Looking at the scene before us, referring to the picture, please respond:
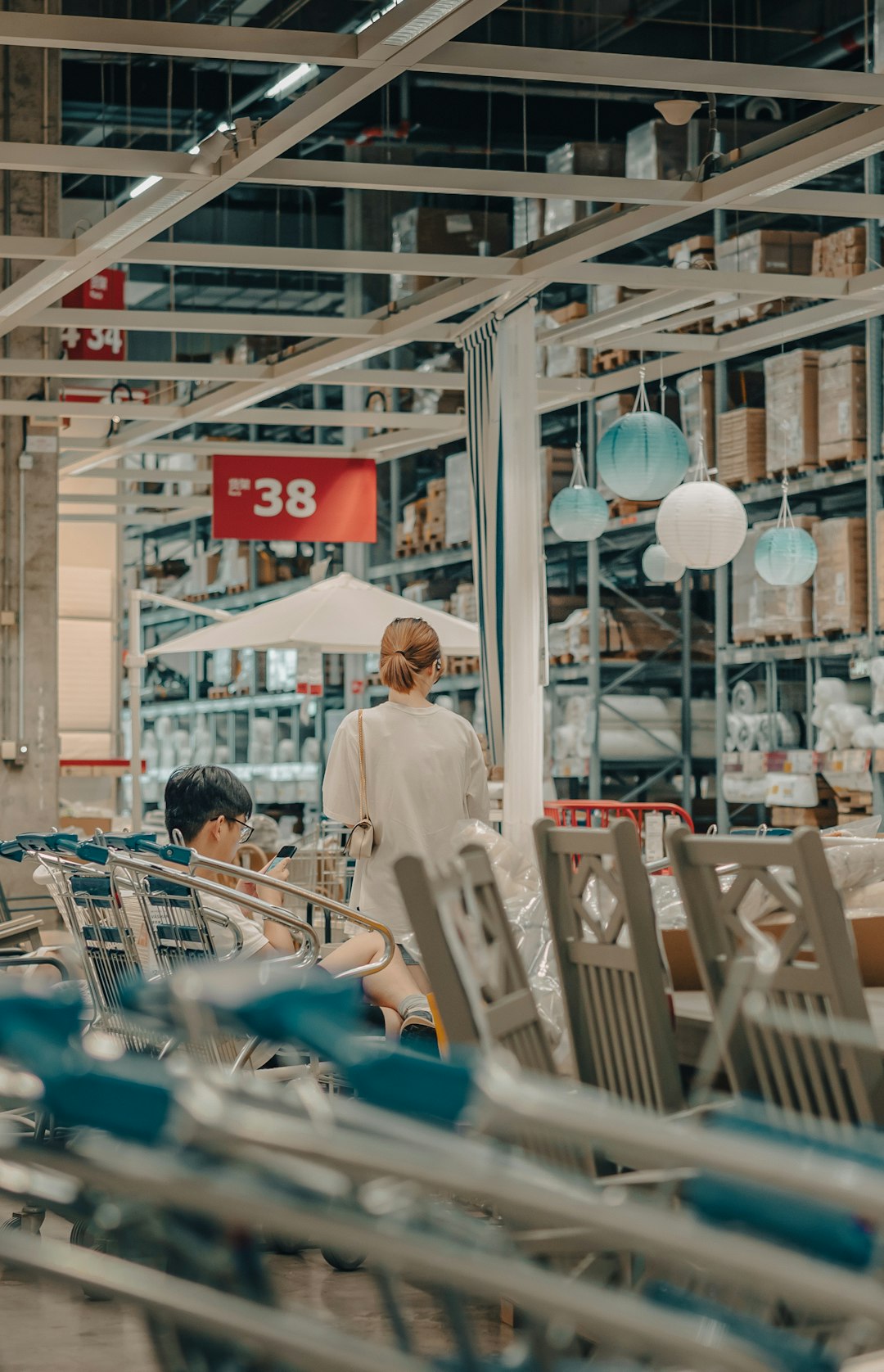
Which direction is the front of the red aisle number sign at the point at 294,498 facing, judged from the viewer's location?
facing the viewer

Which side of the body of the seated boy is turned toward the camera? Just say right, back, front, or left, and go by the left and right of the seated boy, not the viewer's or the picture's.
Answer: right

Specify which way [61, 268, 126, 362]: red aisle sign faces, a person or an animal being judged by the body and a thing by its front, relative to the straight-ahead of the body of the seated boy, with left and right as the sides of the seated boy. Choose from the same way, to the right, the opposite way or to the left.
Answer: to the right

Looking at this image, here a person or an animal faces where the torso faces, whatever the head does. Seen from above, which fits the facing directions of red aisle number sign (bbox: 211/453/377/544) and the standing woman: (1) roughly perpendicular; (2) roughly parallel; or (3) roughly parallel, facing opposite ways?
roughly parallel, facing opposite ways

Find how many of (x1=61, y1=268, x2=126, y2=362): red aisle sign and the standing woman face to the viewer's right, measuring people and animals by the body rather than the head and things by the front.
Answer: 0

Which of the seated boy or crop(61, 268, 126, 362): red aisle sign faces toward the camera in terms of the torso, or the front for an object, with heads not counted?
the red aisle sign

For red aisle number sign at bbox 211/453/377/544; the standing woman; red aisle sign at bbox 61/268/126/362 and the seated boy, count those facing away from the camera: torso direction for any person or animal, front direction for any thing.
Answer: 1

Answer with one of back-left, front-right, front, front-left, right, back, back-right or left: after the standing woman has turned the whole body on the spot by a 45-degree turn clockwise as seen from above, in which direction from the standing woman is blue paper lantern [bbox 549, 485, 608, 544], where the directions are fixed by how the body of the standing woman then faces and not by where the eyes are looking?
front-left

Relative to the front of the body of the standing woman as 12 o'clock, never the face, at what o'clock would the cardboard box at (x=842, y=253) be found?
The cardboard box is roughly at 1 o'clock from the standing woman.

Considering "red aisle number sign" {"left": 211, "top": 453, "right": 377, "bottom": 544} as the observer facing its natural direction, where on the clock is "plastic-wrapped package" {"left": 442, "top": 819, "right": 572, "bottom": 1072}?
The plastic-wrapped package is roughly at 12 o'clock from the red aisle number sign.

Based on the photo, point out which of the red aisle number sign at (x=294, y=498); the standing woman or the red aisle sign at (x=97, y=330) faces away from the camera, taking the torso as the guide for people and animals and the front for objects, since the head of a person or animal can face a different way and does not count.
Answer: the standing woman

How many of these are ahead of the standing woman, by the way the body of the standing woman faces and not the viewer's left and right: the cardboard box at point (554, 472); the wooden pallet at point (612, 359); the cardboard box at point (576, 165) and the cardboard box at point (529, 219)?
4

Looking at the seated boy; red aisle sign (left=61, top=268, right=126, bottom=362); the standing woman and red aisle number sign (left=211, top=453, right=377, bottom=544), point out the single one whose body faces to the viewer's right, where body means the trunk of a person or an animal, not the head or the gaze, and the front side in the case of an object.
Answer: the seated boy

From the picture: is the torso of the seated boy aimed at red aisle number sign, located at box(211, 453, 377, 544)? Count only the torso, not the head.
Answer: no

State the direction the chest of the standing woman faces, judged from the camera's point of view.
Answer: away from the camera

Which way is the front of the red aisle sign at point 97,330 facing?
toward the camera

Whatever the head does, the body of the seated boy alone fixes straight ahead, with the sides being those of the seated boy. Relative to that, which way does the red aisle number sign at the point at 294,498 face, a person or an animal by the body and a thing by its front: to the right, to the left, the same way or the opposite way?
to the right
